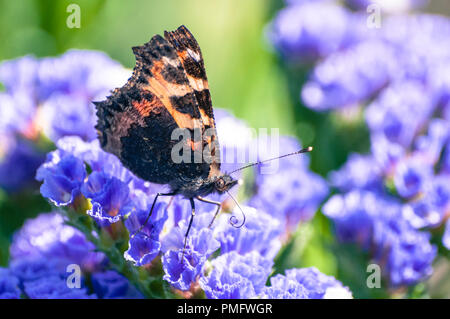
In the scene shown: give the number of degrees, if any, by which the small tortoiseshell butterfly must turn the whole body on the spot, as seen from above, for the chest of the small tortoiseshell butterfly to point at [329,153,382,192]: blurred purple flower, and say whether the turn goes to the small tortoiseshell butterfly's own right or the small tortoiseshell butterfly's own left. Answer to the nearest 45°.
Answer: approximately 45° to the small tortoiseshell butterfly's own left

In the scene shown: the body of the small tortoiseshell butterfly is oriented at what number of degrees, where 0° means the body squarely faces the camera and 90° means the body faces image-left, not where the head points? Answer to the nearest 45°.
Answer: approximately 270°

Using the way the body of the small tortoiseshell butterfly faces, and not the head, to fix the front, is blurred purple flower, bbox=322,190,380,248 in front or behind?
in front

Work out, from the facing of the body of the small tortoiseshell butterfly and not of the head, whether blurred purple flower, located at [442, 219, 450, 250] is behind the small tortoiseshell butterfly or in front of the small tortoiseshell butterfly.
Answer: in front

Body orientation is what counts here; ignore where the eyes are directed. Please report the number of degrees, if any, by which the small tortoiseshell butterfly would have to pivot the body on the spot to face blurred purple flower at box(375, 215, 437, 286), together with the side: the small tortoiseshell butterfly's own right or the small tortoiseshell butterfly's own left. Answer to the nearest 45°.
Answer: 0° — it already faces it

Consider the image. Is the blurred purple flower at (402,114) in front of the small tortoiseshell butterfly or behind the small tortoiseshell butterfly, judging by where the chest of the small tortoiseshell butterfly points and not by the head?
in front
